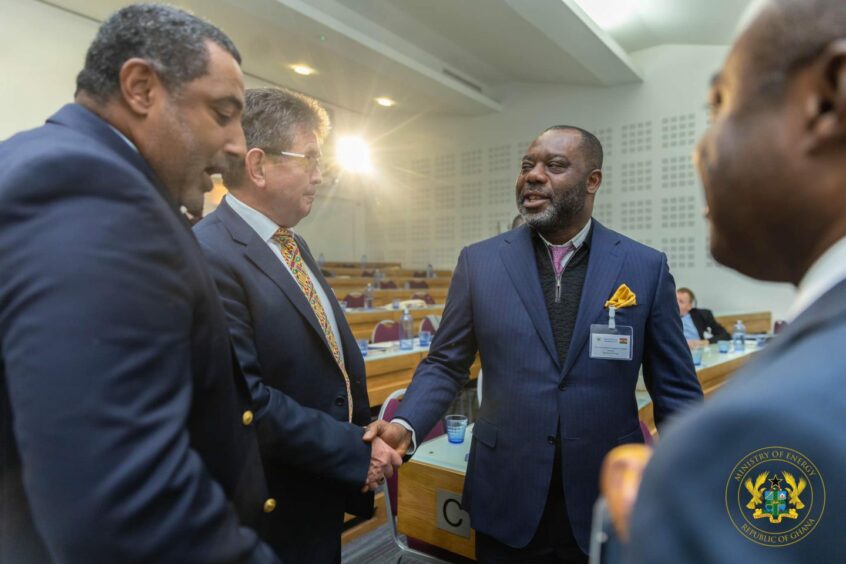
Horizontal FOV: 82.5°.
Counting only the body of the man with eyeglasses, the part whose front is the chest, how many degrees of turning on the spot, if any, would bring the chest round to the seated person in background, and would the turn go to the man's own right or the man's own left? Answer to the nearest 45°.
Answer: approximately 90° to the man's own left

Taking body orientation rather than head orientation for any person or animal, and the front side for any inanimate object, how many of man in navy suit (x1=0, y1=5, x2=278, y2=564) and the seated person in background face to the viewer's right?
1

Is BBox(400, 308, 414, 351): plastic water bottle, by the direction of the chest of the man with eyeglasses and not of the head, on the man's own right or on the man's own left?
on the man's own left

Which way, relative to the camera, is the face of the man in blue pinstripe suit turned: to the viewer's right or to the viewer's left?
to the viewer's left

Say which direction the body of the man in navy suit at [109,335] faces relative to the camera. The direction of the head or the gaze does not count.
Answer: to the viewer's right

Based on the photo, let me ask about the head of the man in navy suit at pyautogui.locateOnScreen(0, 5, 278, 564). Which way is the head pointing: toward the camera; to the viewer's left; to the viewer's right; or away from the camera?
to the viewer's right

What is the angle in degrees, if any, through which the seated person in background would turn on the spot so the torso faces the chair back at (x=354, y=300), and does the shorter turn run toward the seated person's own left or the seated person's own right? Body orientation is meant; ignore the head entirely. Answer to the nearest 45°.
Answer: approximately 45° to the seated person's own right

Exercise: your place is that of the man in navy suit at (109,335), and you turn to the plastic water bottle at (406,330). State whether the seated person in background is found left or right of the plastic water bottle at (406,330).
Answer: right

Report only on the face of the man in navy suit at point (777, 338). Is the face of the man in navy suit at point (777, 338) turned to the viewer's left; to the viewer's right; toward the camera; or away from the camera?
to the viewer's left
